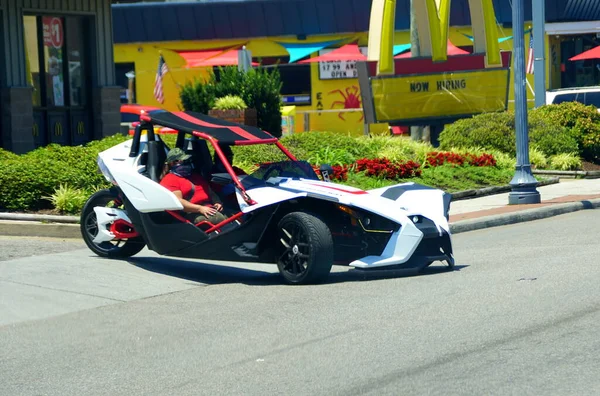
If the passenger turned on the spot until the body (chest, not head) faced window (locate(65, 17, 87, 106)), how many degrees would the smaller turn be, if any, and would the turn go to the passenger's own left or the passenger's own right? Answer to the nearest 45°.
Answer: approximately 135° to the passenger's own left

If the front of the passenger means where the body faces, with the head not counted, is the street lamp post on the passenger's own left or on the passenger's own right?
on the passenger's own left

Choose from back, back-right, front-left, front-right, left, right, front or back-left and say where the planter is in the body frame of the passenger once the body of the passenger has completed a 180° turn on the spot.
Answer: front-right

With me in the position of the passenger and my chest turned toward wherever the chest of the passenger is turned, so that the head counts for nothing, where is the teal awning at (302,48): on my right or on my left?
on my left

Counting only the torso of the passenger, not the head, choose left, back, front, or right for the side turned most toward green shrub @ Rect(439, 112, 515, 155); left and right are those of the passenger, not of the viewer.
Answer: left

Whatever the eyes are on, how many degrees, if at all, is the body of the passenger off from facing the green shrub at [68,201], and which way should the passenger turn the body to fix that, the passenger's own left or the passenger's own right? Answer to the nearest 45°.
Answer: approximately 180°

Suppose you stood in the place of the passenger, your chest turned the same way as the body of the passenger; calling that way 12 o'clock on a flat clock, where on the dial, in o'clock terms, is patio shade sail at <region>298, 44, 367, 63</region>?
The patio shade sail is roughly at 8 o'clock from the passenger.

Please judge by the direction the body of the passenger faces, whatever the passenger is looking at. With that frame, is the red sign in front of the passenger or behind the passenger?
behind

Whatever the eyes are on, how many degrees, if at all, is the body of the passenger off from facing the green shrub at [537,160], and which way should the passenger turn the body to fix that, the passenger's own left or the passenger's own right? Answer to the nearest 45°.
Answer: approximately 90° to the passenger's own left

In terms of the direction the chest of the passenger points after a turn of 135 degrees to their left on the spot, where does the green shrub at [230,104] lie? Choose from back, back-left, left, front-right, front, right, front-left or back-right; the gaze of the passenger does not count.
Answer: front

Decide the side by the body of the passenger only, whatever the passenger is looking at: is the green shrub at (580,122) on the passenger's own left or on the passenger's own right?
on the passenger's own left

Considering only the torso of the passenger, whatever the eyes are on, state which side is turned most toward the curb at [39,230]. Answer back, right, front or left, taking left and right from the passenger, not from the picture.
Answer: back

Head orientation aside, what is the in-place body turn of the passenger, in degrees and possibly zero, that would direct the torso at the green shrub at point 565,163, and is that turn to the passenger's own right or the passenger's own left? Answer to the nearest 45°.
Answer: approximately 90° to the passenger's own left
